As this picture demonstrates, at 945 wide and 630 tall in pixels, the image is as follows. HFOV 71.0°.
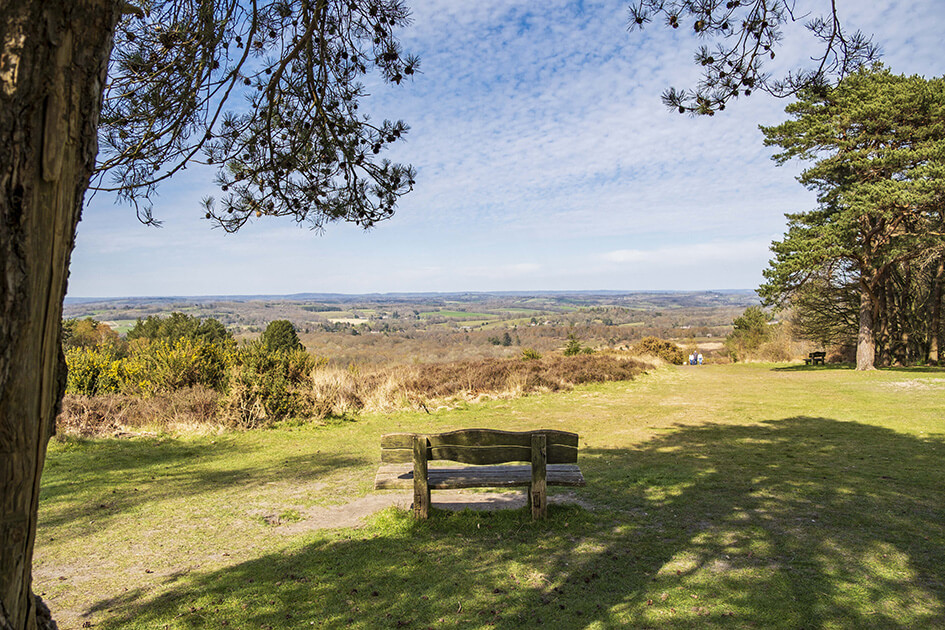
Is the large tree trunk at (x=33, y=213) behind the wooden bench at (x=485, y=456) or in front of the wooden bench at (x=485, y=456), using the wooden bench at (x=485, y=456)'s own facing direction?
behind

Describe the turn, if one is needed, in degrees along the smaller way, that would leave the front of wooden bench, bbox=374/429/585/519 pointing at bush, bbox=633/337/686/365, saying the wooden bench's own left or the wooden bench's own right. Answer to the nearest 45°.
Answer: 0° — it already faces it

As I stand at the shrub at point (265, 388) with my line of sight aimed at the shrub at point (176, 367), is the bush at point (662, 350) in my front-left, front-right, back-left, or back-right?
front-right

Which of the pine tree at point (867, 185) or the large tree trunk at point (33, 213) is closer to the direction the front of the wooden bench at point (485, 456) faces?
the pine tree

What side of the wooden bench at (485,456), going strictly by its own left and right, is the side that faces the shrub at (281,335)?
front

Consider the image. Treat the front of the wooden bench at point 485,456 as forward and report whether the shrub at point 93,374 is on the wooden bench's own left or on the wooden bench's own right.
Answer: on the wooden bench's own left

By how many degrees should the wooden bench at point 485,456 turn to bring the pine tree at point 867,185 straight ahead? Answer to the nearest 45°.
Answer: approximately 45° to its right

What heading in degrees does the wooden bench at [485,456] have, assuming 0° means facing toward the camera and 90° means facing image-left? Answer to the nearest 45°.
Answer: approximately 180°

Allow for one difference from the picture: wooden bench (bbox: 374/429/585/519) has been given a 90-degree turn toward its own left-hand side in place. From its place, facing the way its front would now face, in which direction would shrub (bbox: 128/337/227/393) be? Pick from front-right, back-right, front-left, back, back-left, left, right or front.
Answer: front-right

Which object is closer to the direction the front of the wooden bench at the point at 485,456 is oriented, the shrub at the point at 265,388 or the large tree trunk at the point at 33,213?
the shrub
